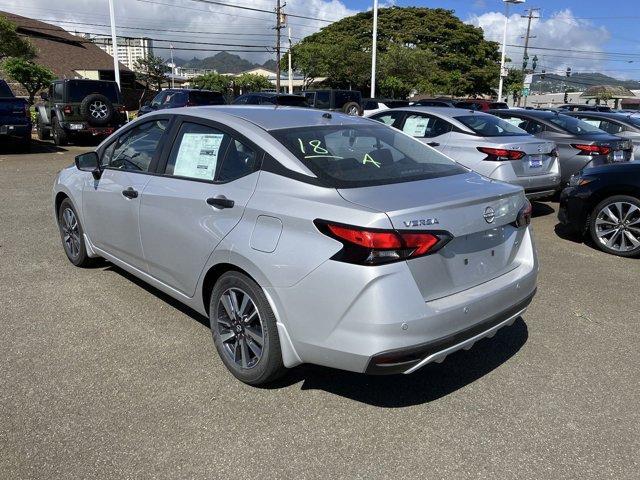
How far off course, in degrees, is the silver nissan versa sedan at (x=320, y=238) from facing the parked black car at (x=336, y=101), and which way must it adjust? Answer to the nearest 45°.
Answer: approximately 45° to its right

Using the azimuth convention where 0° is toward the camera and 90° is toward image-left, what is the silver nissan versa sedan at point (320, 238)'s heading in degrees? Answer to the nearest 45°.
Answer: approximately 135°

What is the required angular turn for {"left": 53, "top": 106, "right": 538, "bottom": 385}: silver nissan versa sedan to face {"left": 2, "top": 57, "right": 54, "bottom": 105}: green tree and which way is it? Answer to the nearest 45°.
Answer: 0° — it already faces it

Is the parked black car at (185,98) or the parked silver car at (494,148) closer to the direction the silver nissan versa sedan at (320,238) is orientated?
the parked black car

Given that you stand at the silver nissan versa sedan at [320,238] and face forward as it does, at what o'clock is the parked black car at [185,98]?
The parked black car is roughly at 1 o'clock from the silver nissan versa sedan.

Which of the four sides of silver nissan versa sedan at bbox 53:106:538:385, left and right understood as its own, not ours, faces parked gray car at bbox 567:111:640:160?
right

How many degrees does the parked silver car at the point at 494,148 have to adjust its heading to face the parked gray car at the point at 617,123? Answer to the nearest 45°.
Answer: approximately 90° to its right

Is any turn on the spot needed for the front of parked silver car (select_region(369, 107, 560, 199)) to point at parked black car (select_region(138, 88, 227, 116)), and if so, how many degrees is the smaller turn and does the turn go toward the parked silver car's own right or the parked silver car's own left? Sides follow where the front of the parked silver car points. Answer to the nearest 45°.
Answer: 0° — it already faces it

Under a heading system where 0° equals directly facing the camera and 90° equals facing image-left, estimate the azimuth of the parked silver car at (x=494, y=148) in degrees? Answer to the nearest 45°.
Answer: approximately 135°
